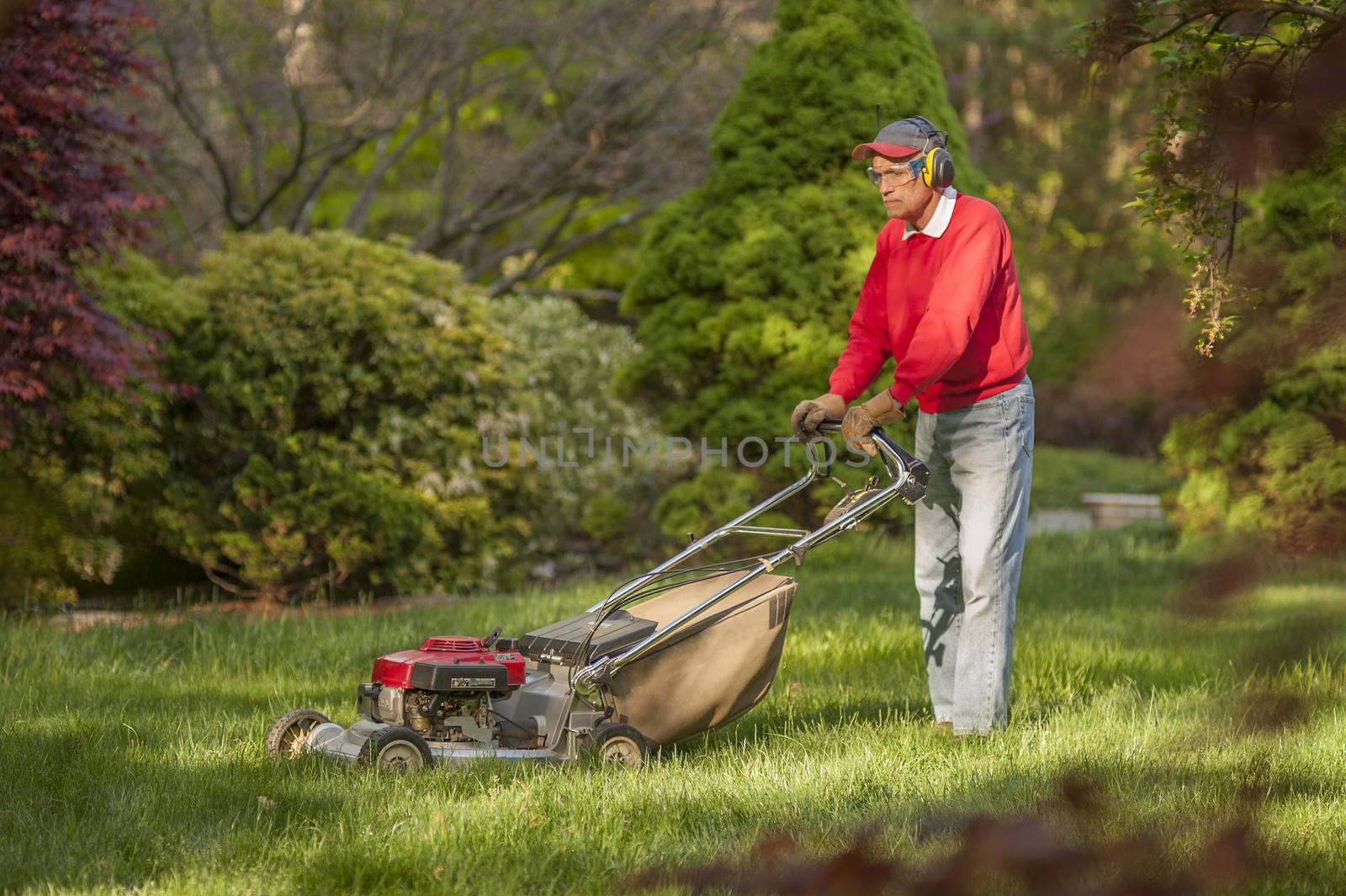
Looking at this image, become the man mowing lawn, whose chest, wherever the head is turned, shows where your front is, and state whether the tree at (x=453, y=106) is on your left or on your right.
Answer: on your right

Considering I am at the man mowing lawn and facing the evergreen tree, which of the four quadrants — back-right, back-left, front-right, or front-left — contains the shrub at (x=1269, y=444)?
front-right

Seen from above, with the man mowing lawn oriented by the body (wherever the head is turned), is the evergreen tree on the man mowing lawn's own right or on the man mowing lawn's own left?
on the man mowing lawn's own right

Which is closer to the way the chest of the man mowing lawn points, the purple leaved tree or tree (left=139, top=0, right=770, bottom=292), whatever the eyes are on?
the purple leaved tree

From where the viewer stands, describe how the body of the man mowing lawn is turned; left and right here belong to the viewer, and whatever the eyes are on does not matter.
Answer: facing the viewer and to the left of the viewer

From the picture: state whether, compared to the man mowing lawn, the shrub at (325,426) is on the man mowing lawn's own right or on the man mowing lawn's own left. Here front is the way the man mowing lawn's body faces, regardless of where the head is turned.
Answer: on the man mowing lawn's own right

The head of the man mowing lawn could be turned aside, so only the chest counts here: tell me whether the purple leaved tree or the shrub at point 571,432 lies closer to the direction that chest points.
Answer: the purple leaved tree
